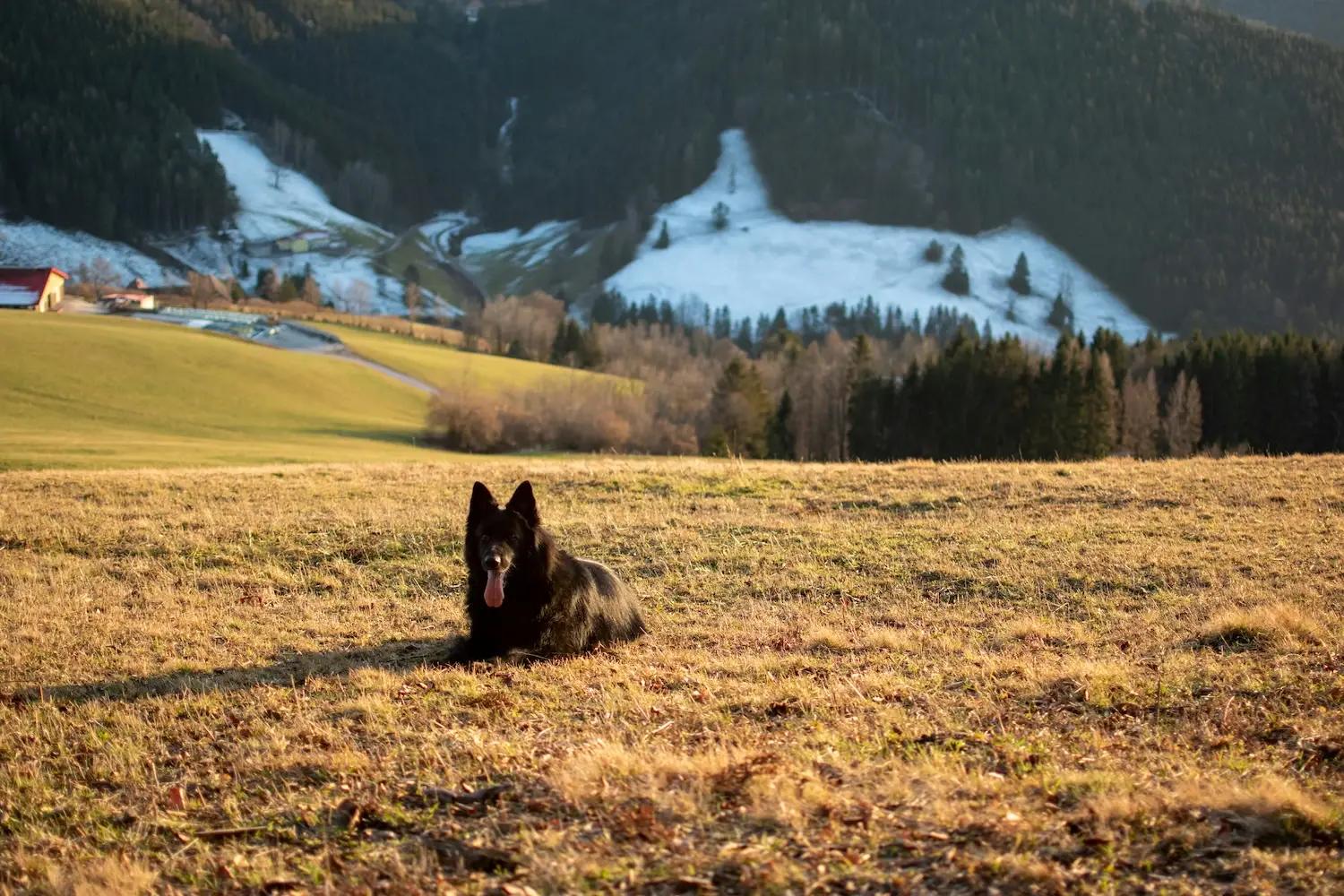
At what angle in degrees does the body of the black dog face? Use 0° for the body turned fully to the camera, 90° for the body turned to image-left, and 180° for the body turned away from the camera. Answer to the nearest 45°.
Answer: approximately 45°
